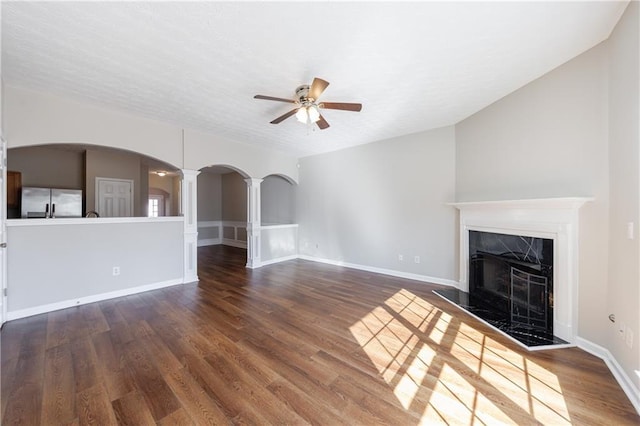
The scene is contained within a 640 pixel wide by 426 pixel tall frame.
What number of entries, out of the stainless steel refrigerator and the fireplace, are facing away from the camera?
0

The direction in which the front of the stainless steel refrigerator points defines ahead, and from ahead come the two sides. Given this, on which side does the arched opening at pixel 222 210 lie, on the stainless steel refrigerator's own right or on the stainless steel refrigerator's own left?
on the stainless steel refrigerator's own left

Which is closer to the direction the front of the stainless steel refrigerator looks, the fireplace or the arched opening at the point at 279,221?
the fireplace

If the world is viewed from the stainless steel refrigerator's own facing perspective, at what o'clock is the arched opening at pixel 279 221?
The arched opening is roughly at 10 o'clock from the stainless steel refrigerator.

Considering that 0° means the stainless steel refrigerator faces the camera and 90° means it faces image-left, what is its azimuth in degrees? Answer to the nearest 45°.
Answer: approximately 0°

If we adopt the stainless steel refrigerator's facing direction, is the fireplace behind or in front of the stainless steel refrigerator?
in front

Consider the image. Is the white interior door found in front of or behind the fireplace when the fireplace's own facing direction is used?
in front

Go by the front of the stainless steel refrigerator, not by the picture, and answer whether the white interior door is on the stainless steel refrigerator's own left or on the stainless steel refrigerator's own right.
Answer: on the stainless steel refrigerator's own left

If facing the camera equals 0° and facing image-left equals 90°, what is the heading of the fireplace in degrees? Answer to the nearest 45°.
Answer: approximately 45°

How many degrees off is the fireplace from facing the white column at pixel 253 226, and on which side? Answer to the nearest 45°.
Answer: approximately 45° to its right
